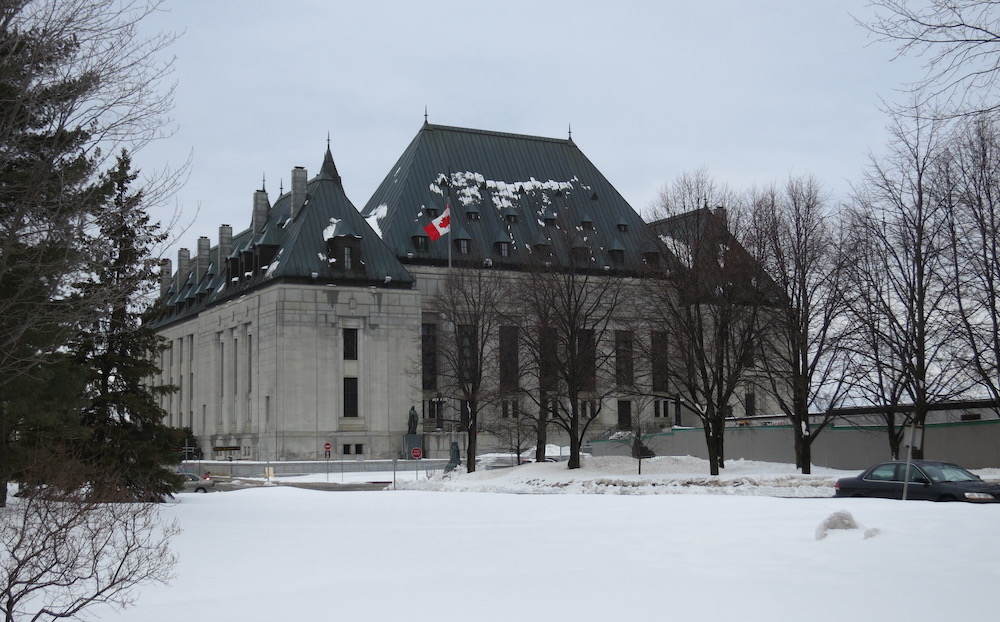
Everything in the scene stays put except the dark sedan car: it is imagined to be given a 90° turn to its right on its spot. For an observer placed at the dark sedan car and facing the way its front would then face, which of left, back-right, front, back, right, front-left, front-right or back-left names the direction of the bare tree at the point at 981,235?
back-right

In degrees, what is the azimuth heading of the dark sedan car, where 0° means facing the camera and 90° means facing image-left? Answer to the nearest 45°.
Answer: approximately 315°

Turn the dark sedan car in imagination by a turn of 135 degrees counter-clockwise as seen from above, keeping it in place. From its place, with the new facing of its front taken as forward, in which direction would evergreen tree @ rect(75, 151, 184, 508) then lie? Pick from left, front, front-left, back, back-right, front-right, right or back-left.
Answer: left

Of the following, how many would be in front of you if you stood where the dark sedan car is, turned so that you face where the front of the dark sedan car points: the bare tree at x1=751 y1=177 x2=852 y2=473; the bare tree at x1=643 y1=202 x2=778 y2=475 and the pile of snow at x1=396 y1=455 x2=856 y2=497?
0

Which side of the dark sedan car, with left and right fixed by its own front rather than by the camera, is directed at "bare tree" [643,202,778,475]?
back

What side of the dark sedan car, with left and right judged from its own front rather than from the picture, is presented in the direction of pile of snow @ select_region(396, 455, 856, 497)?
back

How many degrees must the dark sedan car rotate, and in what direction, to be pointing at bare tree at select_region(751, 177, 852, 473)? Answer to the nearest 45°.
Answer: approximately 135° to its left
